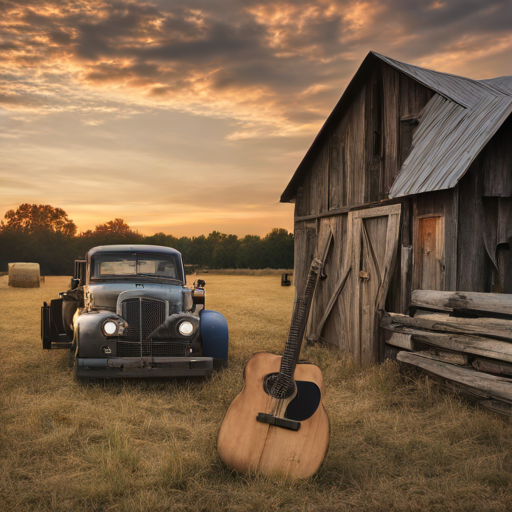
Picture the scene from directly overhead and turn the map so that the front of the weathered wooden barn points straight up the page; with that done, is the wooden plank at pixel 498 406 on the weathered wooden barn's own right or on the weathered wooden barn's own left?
on the weathered wooden barn's own left

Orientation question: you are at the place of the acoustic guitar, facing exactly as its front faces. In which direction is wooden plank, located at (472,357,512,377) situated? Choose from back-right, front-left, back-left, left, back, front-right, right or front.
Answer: back-left

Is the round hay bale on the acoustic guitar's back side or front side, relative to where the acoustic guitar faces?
on the back side

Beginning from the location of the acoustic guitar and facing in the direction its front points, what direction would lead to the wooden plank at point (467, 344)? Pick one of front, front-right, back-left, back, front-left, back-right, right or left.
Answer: back-left

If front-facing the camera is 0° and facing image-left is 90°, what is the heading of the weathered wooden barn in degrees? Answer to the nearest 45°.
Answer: approximately 45°

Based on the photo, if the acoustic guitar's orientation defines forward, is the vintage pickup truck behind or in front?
behind

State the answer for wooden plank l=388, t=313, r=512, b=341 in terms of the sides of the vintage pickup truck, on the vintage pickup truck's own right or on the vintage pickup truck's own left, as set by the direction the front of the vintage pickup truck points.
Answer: on the vintage pickup truck's own left

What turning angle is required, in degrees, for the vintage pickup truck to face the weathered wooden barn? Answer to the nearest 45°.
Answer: approximately 90° to its left

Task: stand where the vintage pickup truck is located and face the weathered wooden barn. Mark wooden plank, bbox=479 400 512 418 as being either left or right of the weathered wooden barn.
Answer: right

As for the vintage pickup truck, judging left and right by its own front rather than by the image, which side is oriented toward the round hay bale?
back

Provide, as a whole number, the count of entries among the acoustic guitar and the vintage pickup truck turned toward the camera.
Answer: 2
